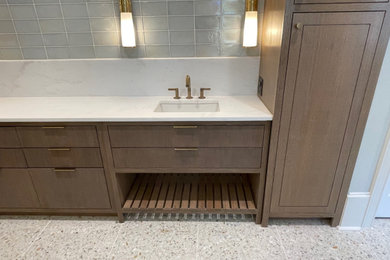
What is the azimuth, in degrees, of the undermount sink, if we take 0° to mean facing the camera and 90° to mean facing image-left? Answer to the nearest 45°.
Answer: approximately 0°

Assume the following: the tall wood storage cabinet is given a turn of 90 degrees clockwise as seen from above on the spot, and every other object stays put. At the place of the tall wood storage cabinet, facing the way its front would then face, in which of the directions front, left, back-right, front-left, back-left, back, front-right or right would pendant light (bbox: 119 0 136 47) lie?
front

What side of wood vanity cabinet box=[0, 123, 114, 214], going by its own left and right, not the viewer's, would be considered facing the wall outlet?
left

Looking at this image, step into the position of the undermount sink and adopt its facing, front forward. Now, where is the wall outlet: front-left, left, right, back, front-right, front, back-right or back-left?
left

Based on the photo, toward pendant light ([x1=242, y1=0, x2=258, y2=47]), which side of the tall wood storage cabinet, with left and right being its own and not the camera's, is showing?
right

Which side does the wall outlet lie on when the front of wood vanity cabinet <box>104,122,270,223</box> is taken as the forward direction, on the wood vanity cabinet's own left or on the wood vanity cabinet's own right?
on the wood vanity cabinet's own left

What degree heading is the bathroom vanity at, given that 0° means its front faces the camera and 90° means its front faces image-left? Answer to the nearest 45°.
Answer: approximately 0°
